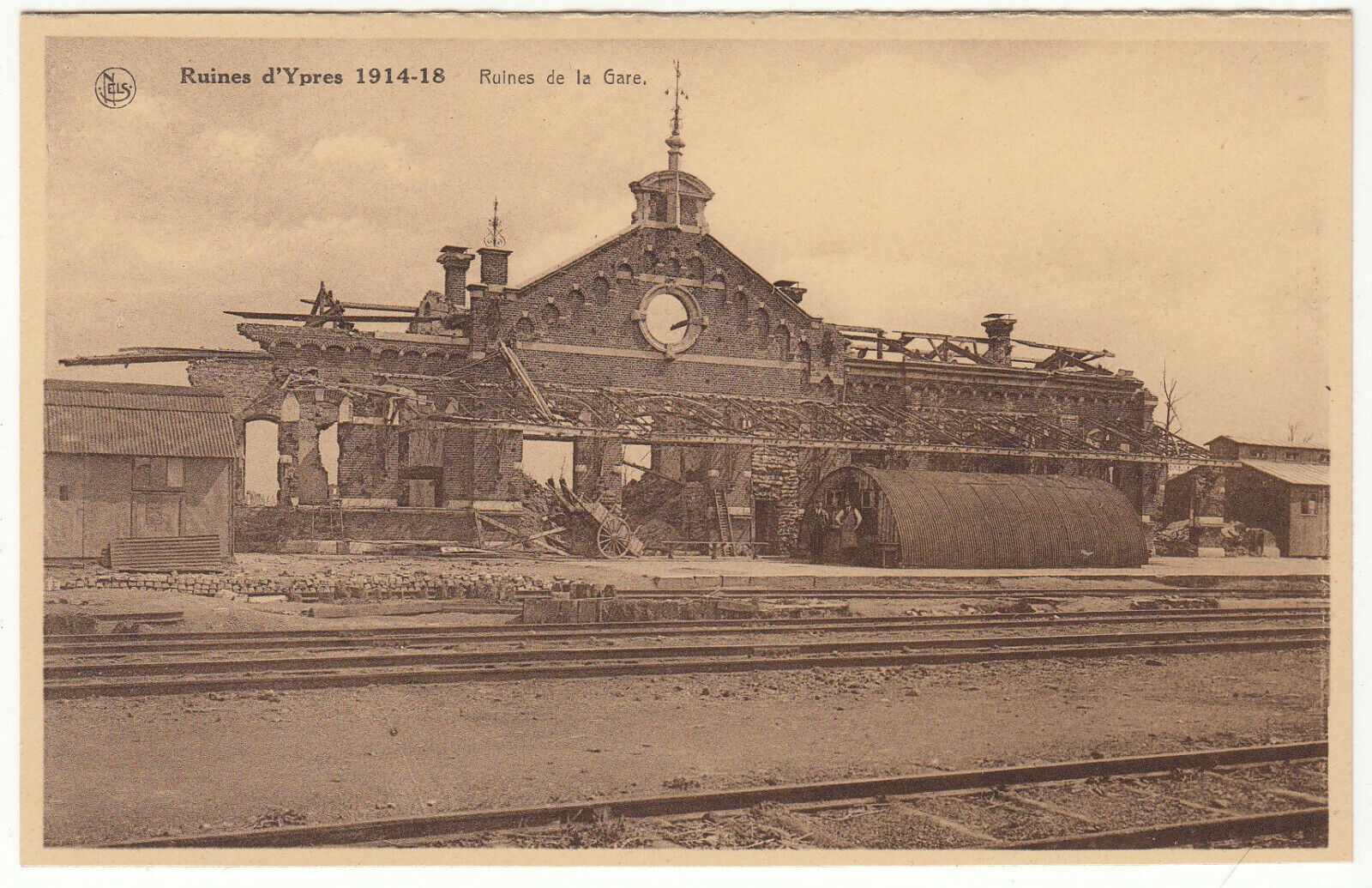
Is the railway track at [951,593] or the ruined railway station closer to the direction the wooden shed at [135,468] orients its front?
the railway track

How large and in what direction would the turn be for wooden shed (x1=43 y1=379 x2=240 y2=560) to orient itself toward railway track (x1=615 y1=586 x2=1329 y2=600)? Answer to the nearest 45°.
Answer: approximately 90° to its left

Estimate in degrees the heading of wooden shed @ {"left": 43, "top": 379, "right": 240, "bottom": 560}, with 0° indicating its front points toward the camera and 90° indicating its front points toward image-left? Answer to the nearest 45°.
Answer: approximately 0°

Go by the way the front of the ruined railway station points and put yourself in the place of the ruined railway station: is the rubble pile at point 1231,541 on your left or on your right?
on your left

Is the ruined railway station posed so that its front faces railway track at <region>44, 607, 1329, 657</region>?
yes

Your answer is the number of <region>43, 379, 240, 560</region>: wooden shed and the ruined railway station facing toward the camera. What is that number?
2

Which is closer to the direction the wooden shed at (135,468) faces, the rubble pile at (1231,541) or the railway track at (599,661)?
the railway track

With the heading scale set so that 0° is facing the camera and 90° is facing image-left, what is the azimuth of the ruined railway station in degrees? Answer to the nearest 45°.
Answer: approximately 0°

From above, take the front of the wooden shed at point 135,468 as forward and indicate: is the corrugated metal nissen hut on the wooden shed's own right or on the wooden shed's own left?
on the wooden shed's own left
